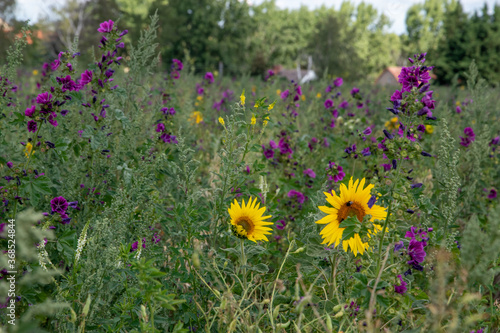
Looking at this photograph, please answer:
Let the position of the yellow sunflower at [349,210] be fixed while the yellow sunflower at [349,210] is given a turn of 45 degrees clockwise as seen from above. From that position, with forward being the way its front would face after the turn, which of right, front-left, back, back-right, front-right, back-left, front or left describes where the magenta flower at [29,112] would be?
front-right

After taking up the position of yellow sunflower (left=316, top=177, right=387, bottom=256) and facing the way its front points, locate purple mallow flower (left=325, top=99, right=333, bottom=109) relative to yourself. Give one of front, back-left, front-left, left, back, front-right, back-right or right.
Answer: back

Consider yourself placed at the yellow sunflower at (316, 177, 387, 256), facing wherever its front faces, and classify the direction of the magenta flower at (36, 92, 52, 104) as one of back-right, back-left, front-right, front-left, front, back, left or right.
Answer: right

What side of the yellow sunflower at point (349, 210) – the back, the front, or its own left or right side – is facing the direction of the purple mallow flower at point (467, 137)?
back

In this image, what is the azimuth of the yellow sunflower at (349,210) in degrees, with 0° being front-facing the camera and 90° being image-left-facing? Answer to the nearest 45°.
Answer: approximately 0°

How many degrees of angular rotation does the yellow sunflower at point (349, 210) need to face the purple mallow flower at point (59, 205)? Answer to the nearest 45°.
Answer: approximately 90° to its right
